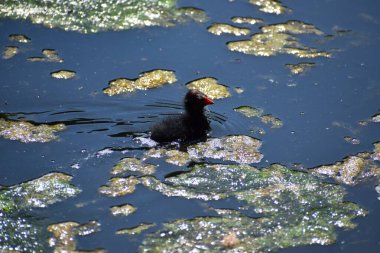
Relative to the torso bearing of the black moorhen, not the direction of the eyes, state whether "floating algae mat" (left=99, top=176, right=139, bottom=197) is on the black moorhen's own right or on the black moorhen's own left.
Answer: on the black moorhen's own right

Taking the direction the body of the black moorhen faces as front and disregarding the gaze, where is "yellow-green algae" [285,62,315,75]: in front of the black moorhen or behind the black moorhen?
in front

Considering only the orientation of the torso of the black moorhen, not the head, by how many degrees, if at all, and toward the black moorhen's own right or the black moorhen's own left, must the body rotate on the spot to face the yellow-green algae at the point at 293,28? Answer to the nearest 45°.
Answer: approximately 45° to the black moorhen's own left

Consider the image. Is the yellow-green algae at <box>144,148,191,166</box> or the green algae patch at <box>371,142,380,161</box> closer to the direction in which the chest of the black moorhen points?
the green algae patch

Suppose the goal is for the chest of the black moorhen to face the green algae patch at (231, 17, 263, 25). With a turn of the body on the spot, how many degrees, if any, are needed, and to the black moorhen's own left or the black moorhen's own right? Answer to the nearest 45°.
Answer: approximately 90° to the black moorhen's own left

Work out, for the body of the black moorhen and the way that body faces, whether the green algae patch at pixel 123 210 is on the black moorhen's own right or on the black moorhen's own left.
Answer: on the black moorhen's own right

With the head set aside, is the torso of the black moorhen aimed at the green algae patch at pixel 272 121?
yes

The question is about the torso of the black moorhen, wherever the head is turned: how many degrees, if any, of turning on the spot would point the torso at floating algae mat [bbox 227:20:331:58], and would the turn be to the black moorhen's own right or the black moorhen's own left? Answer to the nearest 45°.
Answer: approximately 45° to the black moorhen's own left

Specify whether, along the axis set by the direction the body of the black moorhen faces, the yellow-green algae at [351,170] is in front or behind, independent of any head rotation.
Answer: in front

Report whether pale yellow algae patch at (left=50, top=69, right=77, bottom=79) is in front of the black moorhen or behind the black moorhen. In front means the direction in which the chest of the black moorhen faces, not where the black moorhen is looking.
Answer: behind

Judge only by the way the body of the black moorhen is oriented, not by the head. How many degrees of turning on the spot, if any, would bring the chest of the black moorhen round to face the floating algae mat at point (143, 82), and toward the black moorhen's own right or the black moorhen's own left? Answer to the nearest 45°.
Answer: approximately 135° to the black moorhen's own left

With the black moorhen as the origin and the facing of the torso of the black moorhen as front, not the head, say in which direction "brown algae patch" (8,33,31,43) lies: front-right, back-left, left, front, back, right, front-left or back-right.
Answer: back-left

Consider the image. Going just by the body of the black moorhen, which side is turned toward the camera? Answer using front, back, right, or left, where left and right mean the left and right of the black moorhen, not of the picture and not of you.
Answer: right

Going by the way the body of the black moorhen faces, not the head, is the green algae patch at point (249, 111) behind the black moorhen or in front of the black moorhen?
in front
